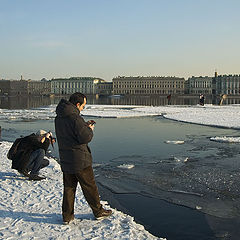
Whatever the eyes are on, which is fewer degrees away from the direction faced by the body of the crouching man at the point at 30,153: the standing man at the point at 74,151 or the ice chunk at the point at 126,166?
the ice chunk

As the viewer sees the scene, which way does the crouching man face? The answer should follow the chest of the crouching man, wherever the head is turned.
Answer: to the viewer's right

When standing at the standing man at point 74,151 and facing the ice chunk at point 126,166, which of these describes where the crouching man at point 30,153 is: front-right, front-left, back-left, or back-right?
front-left

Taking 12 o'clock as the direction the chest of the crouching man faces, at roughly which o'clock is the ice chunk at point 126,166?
The ice chunk is roughly at 11 o'clock from the crouching man.

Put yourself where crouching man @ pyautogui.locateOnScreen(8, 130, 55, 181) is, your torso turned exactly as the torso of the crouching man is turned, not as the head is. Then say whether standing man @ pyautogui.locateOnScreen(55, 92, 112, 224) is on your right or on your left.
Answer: on your right
